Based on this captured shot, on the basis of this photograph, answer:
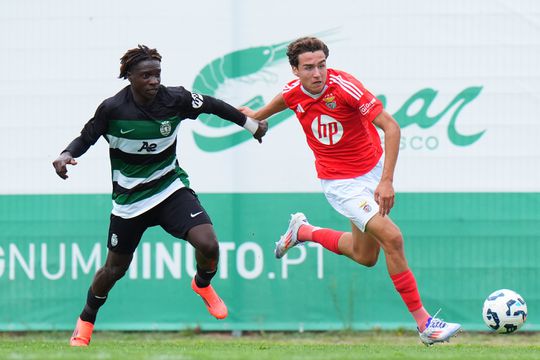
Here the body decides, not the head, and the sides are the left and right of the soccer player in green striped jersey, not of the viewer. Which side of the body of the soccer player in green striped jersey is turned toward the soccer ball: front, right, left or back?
left

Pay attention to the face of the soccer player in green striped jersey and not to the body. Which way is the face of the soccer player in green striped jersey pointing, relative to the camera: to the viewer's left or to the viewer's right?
to the viewer's right

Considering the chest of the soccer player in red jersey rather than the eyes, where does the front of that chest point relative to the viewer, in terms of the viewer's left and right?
facing the viewer and to the right of the viewer

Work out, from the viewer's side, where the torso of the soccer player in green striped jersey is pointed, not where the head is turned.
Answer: toward the camera

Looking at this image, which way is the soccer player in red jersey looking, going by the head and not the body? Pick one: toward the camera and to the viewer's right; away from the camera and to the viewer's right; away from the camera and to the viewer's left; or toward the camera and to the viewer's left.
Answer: toward the camera and to the viewer's right

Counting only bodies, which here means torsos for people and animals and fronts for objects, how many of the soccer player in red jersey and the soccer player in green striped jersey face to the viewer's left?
0

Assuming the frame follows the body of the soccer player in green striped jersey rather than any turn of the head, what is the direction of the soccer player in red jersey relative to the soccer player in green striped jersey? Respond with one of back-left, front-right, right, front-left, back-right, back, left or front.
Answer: left

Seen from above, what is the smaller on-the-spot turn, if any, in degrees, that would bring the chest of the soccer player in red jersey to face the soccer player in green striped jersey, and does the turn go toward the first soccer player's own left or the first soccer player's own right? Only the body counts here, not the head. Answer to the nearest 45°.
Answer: approximately 135° to the first soccer player's own right
